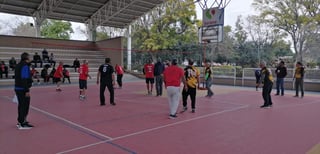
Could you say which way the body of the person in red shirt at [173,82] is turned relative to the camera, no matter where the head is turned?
away from the camera

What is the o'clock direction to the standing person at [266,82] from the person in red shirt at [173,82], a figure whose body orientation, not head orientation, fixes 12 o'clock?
The standing person is roughly at 2 o'clock from the person in red shirt.

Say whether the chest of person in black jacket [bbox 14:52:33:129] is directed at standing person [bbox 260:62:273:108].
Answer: yes

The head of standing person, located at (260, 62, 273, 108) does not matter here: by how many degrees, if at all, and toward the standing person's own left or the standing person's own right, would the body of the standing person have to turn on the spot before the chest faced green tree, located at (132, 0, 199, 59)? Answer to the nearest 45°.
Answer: approximately 45° to the standing person's own right

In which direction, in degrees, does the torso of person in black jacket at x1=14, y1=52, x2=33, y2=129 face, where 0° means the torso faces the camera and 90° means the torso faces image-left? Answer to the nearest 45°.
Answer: approximately 270°

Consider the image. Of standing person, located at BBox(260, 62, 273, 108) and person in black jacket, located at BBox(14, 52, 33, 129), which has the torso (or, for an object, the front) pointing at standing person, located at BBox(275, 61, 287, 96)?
the person in black jacket

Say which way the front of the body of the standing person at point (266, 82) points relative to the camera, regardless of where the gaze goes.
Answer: to the viewer's left
